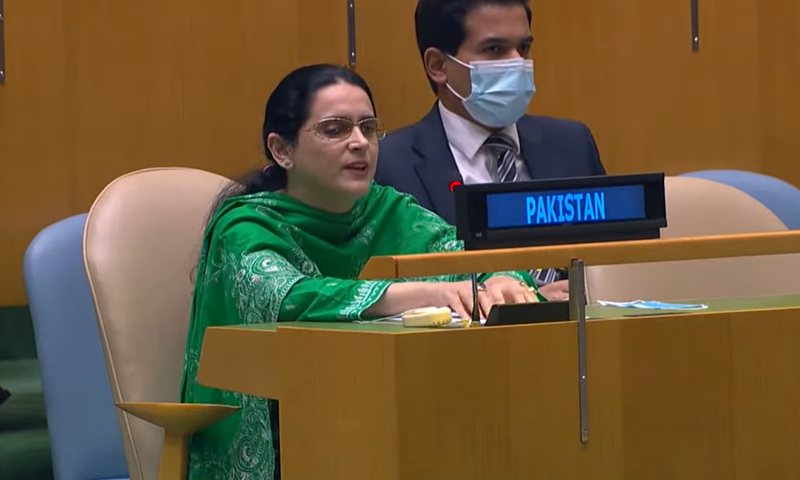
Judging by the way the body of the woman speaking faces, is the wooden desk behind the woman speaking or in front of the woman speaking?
in front

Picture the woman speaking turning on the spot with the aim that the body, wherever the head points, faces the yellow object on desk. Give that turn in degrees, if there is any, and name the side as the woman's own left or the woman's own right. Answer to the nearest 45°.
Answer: approximately 45° to the woman's own right

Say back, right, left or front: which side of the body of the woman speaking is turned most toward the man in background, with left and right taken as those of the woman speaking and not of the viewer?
left

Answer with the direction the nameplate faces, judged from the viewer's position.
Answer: facing the viewer

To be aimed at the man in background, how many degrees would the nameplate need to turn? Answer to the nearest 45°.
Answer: approximately 180°

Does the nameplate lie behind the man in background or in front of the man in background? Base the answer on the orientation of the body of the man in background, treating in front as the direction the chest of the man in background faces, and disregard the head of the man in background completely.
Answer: in front

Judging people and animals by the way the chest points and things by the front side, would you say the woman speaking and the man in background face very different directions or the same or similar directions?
same or similar directions

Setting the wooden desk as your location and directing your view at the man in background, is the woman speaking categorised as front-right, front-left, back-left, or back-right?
front-left
